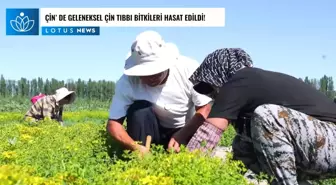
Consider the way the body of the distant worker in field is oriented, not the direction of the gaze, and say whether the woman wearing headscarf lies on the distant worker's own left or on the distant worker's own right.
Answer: on the distant worker's own right

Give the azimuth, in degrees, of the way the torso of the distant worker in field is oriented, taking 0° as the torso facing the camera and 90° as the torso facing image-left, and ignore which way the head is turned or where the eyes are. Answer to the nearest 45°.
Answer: approximately 270°

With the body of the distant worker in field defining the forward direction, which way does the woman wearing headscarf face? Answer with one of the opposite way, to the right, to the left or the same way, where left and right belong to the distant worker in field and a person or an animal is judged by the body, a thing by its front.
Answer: the opposite way

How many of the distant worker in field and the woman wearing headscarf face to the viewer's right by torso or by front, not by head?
1

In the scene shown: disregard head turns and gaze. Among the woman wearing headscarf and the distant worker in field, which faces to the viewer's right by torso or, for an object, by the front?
the distant worker in field

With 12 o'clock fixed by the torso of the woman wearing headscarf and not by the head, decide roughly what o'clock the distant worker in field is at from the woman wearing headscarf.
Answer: The distant worker in field is roughly at 2 o'clock from the woman wearing headscarf.

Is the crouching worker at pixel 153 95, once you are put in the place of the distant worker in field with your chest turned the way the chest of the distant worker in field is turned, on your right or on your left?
on your right

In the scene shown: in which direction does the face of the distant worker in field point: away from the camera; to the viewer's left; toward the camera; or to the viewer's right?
to the viewer's right

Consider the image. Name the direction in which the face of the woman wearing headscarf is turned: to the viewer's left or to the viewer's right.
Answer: to the viewer's left

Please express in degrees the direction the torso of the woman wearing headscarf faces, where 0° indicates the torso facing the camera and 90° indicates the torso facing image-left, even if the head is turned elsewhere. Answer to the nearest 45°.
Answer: approximately 90°
